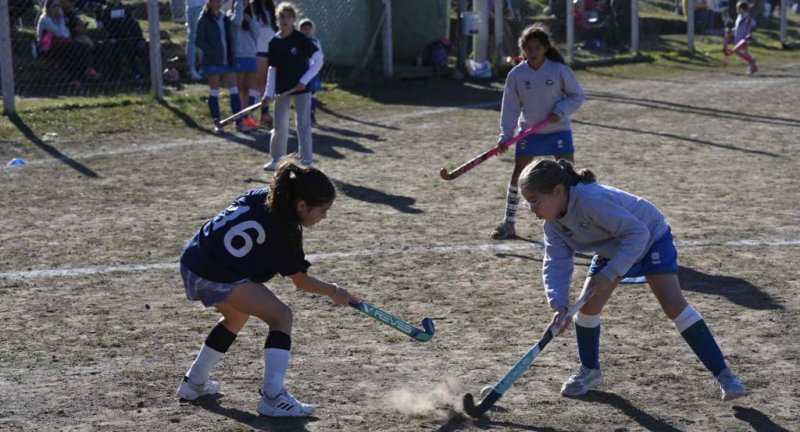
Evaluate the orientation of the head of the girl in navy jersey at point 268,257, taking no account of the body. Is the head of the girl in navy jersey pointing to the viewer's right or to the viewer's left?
to the viewer's right

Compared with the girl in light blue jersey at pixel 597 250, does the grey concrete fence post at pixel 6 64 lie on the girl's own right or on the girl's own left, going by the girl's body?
on the girl's own right

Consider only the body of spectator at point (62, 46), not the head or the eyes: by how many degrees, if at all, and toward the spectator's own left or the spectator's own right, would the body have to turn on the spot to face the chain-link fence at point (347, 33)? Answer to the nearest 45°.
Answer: approximately 45° to the spectator's own left

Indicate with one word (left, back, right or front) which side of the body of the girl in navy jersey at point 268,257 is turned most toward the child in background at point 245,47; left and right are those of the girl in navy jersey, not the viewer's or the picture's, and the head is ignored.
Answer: left

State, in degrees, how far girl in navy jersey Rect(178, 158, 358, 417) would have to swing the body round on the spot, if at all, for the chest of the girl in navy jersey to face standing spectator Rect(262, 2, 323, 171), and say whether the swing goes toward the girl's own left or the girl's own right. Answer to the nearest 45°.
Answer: approximately 90° to the girl's own left

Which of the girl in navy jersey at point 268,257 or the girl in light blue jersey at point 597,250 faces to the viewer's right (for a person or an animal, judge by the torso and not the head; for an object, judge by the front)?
the girl in navy jersey

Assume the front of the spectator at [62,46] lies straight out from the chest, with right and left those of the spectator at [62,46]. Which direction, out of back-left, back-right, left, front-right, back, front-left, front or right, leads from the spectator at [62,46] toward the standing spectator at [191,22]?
front-left

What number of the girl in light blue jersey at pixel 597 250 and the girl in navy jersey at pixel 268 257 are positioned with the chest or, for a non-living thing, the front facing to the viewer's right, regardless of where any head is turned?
1

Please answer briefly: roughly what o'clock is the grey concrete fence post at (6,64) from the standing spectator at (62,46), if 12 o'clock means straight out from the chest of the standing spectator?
The grey concrete fence post is roughly at 2 o'clock from the standing spectator.

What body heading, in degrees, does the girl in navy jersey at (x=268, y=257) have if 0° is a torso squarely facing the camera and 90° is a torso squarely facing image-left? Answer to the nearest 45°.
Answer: approximately 270°

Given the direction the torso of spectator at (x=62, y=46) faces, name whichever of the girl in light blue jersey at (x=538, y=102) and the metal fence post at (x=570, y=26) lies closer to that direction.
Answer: the girl in light blue jersey
